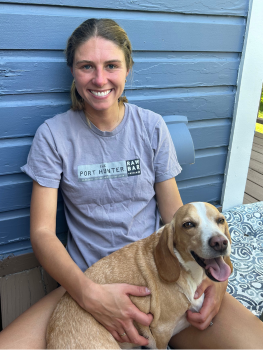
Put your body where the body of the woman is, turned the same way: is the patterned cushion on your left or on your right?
on your left

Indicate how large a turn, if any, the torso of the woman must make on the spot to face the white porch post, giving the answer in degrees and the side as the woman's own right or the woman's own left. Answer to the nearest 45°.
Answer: approximately 135° to the woman's own left

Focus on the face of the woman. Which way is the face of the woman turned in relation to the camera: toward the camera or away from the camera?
toward the camera

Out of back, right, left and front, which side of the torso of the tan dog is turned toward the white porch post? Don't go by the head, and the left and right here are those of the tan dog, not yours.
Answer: left

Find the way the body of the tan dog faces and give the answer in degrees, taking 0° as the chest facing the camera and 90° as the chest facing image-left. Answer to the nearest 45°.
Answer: approximately 315°

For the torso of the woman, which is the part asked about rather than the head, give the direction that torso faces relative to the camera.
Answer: toward the camera
